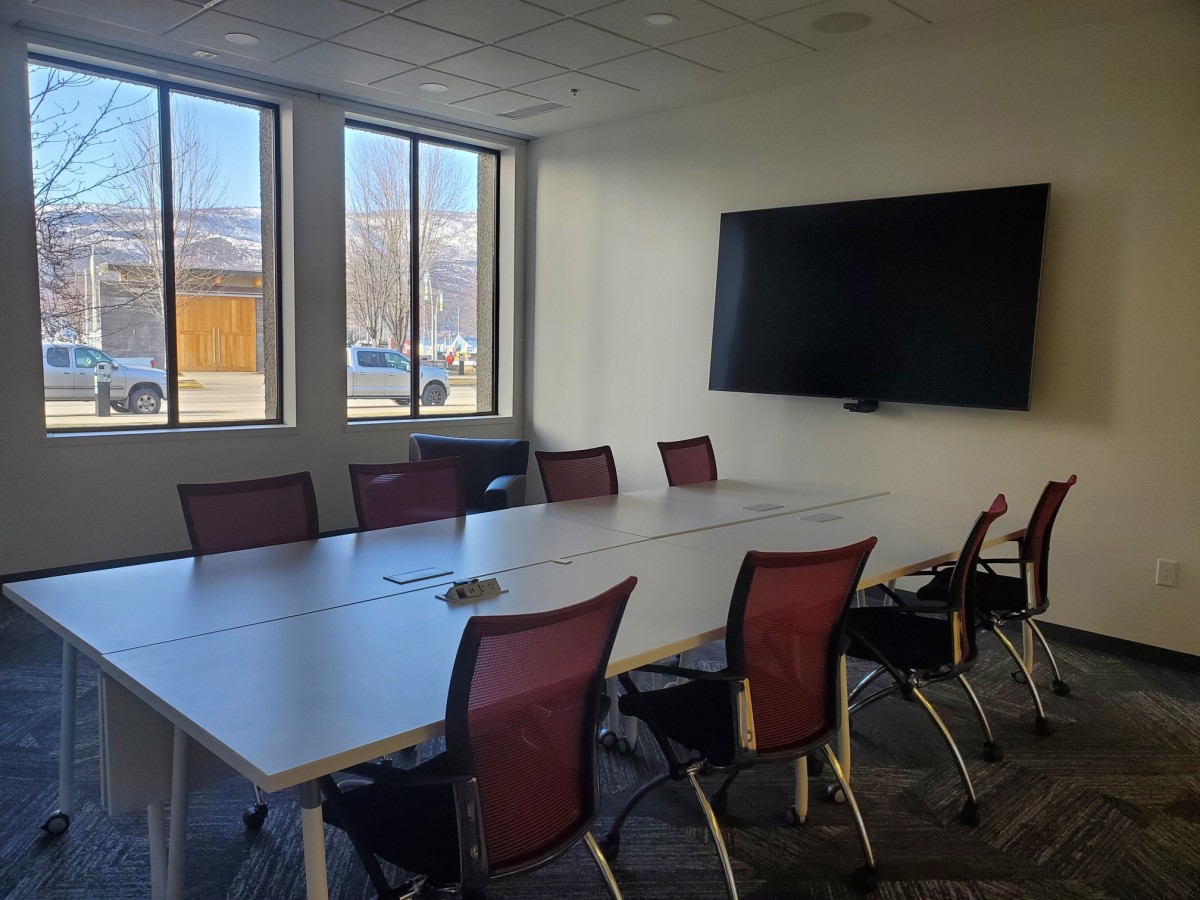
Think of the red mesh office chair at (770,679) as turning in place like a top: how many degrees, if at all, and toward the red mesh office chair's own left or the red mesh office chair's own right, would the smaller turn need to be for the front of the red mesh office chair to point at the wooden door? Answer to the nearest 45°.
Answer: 0° — it already faces it

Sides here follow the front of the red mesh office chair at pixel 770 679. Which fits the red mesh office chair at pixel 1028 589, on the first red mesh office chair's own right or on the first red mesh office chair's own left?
on the first red mesh office chair's own right

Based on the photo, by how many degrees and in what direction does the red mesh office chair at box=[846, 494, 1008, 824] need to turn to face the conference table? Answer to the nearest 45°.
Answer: approximately 45° to its left

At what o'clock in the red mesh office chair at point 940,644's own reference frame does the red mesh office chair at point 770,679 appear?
the red mesh office chair at point 770,679 is roughly at 10 o'clock from the red mesh office chair at point 940,644.

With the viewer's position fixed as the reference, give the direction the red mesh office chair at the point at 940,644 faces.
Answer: facing to the left of the viewer

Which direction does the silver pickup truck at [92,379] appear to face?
to the viewer's right

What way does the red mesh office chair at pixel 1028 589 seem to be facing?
to the viewer's left

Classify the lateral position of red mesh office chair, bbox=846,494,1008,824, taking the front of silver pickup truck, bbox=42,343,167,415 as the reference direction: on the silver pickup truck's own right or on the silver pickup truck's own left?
on the silver pickup truck's own right

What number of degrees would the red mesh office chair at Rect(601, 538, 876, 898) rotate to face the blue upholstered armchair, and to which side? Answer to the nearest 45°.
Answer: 0° — it already faces it

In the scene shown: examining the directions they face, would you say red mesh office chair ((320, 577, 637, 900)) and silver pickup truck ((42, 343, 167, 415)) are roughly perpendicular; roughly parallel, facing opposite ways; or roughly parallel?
roughly perpendicular

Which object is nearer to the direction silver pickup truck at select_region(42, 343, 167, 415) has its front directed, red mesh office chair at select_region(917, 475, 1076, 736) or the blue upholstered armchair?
the blue upholstered armchair

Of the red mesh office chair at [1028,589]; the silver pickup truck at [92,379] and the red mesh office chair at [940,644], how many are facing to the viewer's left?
2
